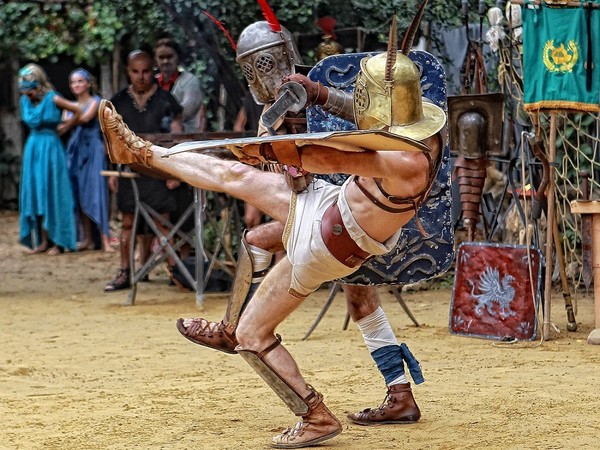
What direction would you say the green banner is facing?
toward the camera

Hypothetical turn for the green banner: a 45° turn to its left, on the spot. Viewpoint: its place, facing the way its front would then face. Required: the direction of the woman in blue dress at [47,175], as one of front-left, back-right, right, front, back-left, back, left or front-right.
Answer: back

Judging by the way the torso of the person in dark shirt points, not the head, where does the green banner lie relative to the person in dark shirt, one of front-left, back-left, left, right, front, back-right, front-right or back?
front-left

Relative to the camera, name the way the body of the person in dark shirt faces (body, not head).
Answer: toward the camera

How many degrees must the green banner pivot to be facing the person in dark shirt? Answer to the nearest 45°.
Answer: approximately 135° to its right

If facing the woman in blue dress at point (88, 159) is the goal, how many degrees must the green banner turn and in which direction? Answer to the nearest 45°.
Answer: approximately 135° to its right

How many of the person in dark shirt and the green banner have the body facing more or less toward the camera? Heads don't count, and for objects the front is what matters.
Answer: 2

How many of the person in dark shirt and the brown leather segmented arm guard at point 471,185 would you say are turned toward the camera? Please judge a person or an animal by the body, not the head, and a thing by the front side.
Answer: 2

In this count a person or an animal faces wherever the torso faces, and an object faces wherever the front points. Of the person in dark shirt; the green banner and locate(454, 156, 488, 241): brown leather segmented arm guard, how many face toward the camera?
3

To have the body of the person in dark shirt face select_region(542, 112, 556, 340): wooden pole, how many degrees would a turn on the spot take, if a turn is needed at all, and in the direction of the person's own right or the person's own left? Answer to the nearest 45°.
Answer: approximately 45° to the person's own left

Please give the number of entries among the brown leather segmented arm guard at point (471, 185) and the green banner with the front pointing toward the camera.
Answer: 2

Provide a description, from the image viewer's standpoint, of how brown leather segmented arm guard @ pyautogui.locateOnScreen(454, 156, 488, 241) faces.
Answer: facing the viewer
